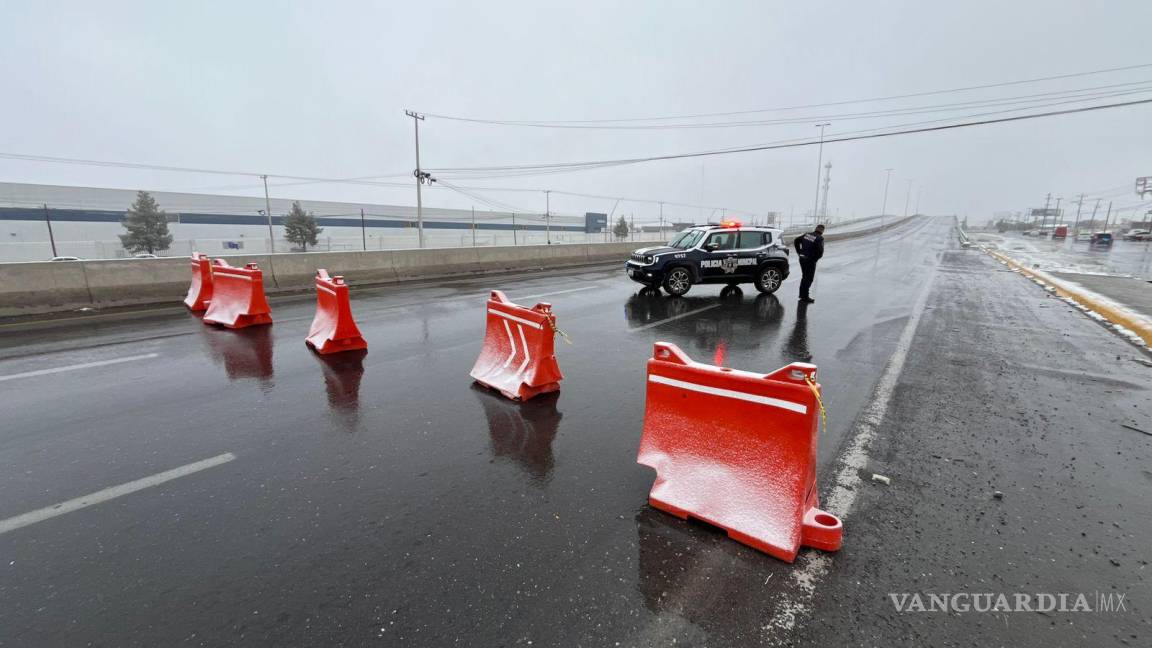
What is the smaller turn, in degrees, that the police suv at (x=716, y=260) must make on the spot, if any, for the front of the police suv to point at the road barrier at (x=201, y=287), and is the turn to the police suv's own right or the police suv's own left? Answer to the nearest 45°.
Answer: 0° — it already faces it

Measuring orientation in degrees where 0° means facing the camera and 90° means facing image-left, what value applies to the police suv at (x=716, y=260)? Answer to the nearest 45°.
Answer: approximately 45°

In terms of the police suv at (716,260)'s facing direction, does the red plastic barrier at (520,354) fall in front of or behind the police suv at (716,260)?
in front

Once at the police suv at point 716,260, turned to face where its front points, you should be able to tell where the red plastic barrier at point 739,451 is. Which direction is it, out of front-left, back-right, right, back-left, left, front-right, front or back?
front-left

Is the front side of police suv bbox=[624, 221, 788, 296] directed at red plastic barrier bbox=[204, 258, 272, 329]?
yes

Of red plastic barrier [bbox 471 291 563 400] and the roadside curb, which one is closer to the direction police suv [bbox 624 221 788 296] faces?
the red plastic barrier

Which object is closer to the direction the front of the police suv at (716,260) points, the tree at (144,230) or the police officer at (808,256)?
the tree

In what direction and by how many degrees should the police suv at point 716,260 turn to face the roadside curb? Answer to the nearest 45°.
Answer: approximately 135° to its left

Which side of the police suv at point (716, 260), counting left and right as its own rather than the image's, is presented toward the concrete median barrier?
front

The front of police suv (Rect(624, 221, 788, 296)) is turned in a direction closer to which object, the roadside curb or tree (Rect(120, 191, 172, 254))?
the tree

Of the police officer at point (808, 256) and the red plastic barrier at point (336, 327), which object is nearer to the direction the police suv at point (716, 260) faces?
the red plastic barrier

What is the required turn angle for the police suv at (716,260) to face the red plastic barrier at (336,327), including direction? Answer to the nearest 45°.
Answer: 0° — it already faces it

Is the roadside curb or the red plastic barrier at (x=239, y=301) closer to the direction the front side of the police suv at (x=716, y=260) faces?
the red plastic barrier
